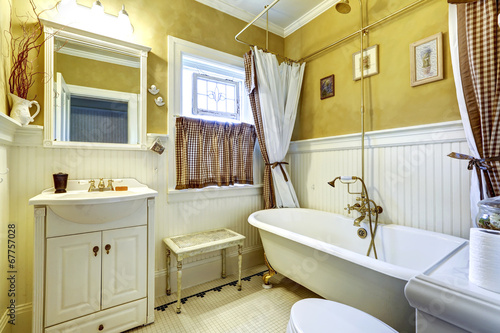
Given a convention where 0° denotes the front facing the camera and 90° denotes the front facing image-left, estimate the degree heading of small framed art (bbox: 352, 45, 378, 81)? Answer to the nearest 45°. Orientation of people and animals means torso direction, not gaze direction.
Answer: approximately 45°

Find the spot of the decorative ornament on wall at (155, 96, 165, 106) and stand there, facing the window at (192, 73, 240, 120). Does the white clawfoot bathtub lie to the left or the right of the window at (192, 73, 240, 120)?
right

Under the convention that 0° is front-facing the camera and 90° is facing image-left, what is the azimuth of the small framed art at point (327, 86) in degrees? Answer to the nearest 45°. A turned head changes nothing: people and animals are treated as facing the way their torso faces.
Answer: approximately 45°

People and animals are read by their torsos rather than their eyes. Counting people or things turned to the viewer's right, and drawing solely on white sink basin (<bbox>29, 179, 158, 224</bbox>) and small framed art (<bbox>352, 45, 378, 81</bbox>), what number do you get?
0

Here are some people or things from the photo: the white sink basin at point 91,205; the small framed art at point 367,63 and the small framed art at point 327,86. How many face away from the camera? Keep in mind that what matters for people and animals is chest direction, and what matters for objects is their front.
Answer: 0

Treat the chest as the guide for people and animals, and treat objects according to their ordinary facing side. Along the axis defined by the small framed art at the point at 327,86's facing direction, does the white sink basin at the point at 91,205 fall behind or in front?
in front

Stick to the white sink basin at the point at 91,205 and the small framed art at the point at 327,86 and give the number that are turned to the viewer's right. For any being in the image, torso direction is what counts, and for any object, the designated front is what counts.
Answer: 0

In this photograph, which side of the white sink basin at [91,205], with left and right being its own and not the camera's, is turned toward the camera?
front

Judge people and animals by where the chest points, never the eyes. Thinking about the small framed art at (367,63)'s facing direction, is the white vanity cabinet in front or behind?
in front

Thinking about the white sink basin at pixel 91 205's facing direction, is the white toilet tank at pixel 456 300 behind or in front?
in front

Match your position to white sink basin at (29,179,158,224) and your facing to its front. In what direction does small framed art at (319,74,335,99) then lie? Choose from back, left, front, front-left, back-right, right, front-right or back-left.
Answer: left
